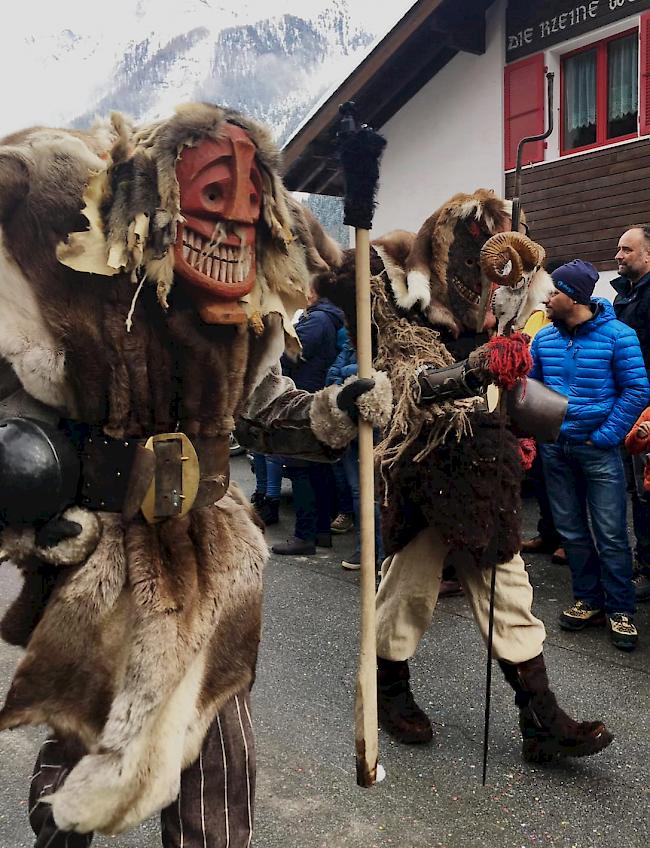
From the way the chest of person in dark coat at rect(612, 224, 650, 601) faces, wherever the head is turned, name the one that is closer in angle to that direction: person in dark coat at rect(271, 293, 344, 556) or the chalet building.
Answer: the person in dark coat

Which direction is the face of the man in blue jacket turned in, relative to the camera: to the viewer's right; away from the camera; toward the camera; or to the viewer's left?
to the viewer's left

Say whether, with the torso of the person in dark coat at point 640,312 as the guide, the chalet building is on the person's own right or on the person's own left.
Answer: on the person's own right

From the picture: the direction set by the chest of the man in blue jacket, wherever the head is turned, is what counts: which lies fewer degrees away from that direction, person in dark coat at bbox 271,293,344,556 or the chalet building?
the person in dark coat

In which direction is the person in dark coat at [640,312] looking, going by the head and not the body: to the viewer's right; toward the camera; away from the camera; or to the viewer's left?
to the viewer's left

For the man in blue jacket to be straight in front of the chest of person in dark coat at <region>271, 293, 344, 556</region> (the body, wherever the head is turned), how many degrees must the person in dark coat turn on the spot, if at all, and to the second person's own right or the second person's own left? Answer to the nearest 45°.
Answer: approximately 135° to the second person's own left

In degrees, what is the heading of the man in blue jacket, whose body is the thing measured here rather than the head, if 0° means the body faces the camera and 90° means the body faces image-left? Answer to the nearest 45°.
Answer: approximately 45°
